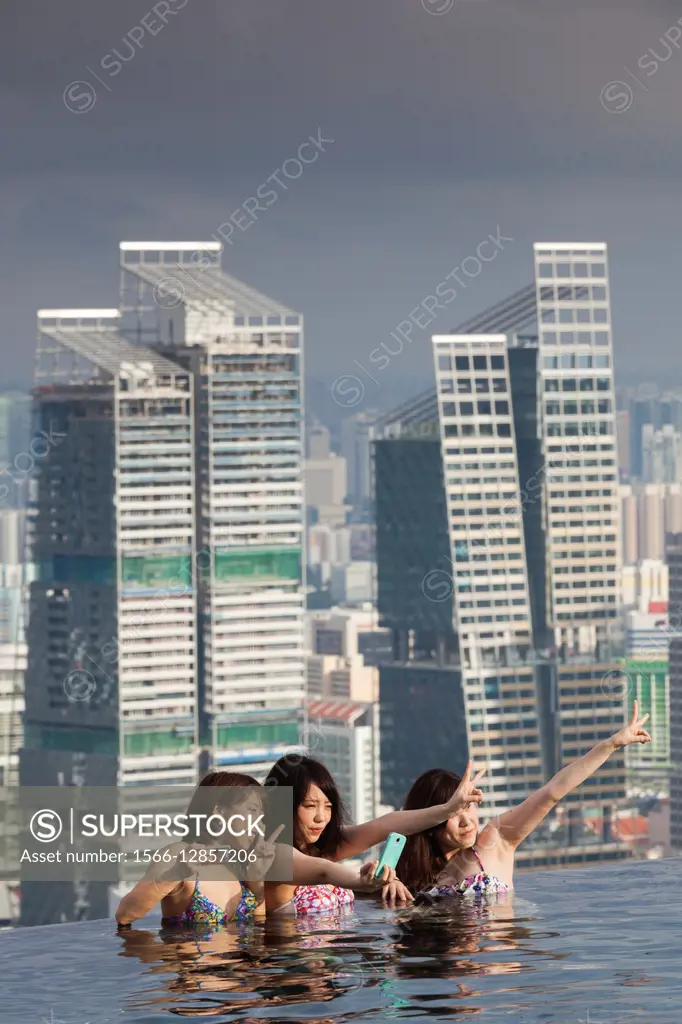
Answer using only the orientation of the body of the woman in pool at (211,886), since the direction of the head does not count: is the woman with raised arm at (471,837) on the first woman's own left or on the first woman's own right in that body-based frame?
on the first woman's own left

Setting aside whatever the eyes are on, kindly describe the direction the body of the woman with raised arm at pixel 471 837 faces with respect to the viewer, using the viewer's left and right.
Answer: facing the viewer and to the right of the viewer

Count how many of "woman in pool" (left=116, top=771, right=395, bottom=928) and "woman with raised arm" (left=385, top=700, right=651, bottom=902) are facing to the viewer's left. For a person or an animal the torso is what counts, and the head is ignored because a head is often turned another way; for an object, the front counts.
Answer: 0

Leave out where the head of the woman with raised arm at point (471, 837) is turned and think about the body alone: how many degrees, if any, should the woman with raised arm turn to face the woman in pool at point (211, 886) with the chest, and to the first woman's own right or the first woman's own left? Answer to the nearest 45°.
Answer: approximately 90° to the first woman's own right

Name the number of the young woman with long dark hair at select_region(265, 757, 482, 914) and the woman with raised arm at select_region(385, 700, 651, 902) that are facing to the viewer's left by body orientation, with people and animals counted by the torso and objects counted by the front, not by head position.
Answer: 0

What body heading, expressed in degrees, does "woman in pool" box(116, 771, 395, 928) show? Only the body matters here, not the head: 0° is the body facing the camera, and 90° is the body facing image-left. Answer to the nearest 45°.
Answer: approximately 315°
